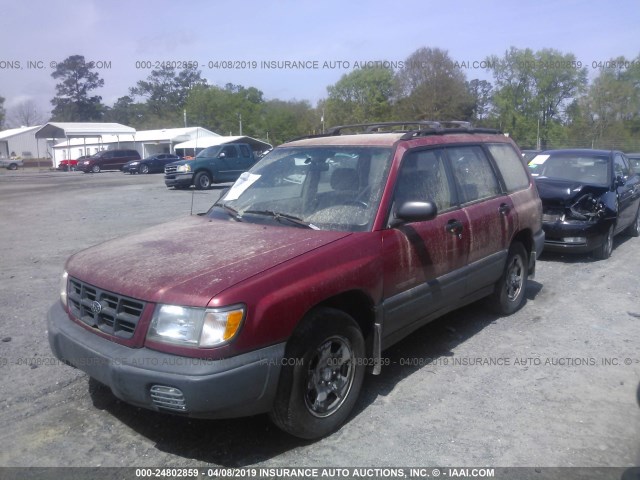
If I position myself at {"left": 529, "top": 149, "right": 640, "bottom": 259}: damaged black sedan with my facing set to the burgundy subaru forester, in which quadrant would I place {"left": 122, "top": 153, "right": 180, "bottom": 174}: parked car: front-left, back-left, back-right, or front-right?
back-right

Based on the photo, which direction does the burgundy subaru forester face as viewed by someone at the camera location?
facing the viewer and to the left of the viewer

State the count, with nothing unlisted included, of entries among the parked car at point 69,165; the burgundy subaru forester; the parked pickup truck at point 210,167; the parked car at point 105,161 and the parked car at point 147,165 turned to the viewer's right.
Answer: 0

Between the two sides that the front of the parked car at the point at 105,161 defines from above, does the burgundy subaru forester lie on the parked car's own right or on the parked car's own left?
on the parked car's own left

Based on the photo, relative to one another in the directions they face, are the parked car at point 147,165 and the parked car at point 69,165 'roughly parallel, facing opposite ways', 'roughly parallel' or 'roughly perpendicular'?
roughly parallel

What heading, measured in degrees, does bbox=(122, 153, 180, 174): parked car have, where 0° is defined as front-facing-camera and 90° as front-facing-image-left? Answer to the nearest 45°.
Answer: approximately 45°

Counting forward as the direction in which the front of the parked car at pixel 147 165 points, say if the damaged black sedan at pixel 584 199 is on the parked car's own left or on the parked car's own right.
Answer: on the parked car's own left

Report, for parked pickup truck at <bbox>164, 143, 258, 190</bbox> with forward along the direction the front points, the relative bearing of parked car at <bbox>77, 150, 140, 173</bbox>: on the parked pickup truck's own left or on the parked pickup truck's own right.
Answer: on the parked pickup truck's own right

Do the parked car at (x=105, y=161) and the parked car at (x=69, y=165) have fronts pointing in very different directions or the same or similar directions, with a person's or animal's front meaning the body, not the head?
same or similar directions

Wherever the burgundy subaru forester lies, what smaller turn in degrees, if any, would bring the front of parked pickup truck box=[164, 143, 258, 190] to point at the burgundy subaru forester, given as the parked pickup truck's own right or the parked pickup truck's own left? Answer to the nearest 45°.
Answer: approximately 45° to the parked pickup truck's own left

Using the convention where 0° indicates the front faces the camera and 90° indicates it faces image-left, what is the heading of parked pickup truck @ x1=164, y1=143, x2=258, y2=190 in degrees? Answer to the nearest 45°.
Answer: approximately 45°
